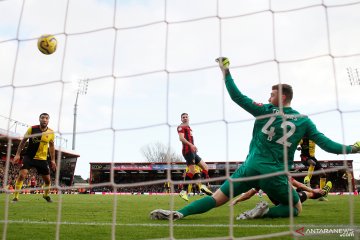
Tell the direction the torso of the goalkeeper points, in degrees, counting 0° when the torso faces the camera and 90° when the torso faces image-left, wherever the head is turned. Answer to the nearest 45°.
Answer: approximately 180°

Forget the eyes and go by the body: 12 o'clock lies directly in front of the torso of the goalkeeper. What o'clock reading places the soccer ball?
The soccer ball is roughly at 9 o'clock from the goalkeeper.
